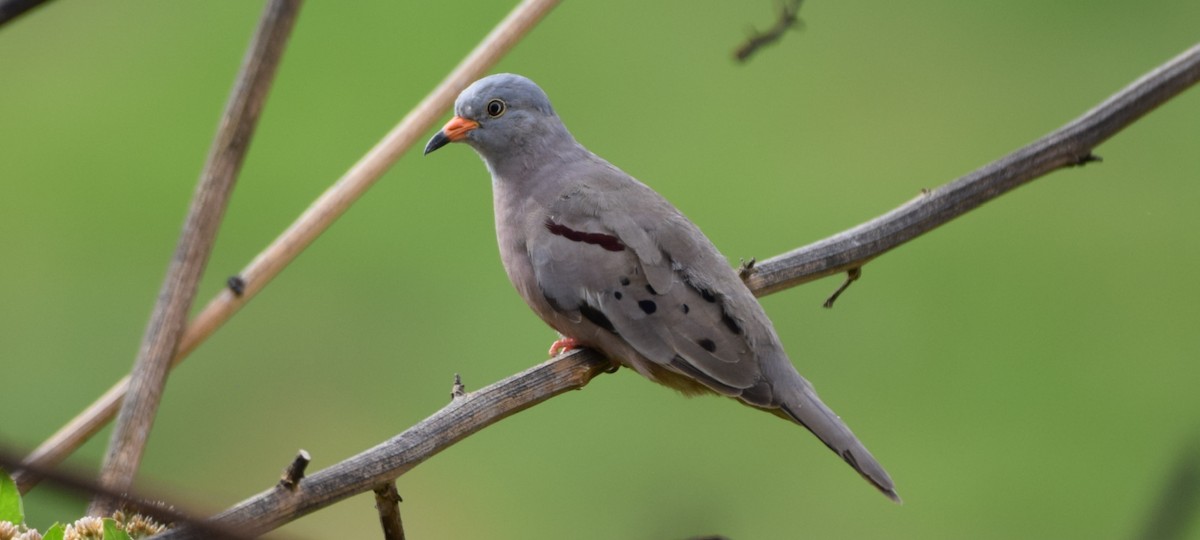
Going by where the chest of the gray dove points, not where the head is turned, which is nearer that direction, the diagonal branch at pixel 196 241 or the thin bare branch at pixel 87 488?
the diagonal branch

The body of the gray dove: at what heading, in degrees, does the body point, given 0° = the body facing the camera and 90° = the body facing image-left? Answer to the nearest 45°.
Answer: approximately 90°

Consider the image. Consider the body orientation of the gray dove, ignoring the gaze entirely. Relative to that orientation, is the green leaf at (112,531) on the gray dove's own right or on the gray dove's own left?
on the gray dove's own left

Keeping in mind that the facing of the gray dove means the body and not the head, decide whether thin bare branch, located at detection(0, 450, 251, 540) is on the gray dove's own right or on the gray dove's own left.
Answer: on the gray dove's own left

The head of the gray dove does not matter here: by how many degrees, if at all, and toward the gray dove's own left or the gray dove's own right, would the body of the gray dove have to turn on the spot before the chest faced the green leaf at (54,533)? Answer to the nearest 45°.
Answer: approximately 45° to the gray dove's own left
